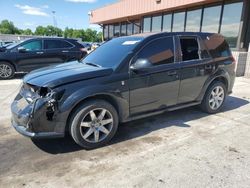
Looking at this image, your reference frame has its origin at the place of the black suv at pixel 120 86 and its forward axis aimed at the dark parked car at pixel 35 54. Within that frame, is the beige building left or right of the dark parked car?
right

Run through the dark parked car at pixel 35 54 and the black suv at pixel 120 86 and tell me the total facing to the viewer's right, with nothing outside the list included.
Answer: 0

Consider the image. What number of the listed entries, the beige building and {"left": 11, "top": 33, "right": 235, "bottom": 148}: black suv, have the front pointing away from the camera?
0

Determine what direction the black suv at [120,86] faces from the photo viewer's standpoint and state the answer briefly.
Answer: facing the viewer and to the left of the viewer

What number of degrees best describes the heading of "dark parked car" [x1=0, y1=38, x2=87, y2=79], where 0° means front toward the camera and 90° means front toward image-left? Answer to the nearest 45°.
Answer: approximately 90°

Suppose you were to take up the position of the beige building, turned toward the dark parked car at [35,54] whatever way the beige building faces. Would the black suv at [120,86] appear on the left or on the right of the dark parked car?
left

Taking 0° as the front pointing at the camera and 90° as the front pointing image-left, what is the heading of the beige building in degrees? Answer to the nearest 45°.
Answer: approximately 45°
